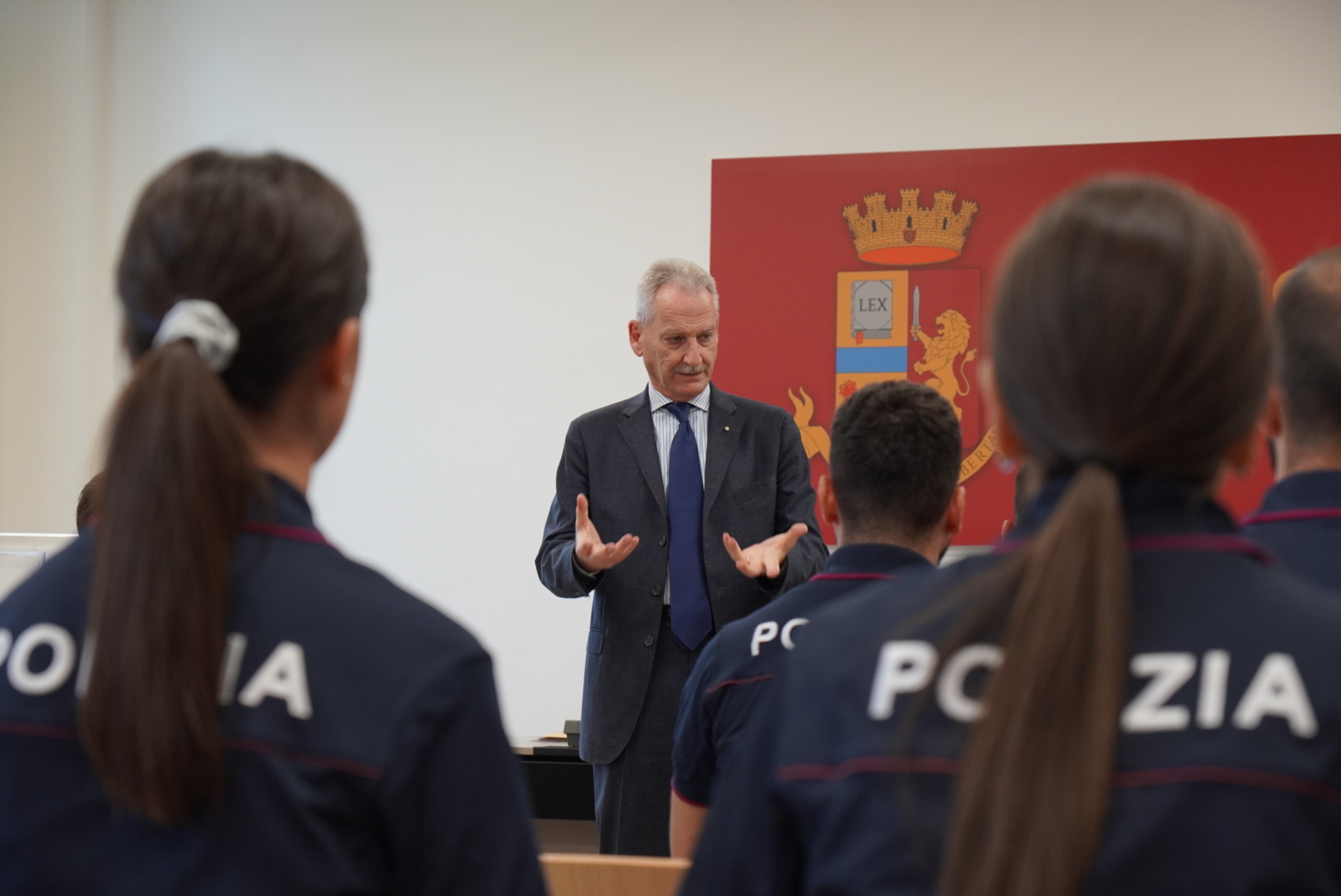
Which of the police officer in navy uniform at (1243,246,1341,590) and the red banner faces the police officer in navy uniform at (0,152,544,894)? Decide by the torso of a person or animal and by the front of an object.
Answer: the red banner

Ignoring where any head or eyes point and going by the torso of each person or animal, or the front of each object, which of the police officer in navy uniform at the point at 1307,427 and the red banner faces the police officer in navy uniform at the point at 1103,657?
the red banner

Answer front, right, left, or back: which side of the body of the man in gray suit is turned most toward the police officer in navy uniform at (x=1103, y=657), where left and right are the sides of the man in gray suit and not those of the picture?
front

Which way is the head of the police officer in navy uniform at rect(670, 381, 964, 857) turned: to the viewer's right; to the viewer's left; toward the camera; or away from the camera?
away from the camera

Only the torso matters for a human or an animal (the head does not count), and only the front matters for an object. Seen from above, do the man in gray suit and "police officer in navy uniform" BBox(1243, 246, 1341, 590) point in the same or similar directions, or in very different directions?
very different directions

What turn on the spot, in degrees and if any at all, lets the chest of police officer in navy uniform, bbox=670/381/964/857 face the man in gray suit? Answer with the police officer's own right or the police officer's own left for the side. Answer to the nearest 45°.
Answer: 0° — they already face them

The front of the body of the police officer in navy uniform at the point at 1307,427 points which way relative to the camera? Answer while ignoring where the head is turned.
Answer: away from the camera

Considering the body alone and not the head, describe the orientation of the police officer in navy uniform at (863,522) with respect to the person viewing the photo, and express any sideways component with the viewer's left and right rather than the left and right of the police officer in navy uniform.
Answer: facing away from the viewer

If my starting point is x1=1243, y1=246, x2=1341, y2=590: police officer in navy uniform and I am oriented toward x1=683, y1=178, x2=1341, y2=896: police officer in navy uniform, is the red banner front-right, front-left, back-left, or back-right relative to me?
back-right

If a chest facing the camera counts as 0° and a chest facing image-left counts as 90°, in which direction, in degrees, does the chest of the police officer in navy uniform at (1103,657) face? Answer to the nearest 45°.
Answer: approximately 180°

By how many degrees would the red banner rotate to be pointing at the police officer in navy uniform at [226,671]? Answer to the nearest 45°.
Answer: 0° — it already faces them

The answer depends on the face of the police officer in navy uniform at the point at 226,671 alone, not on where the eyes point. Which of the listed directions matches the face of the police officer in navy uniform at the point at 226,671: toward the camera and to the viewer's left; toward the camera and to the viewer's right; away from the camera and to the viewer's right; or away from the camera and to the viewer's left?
away from the camera and to the viewer's right

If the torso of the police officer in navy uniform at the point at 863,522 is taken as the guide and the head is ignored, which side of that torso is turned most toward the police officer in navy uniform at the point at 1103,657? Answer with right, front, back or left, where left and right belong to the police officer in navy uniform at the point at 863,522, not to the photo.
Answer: back

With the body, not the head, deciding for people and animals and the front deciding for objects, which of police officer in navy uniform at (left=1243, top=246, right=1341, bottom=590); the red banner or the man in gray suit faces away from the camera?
the police officer in navy uniform

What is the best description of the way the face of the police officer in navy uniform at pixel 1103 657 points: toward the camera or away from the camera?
away from the camera

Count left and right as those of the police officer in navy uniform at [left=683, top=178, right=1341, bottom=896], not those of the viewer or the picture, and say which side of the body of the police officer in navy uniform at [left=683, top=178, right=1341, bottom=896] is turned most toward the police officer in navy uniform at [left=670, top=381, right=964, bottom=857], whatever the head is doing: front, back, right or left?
front
